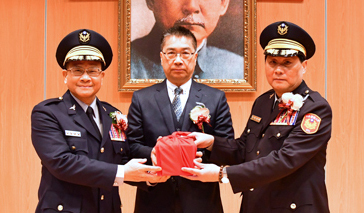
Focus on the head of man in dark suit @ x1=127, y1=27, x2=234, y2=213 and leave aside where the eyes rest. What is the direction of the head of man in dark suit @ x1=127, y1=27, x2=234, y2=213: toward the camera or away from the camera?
toward the camera

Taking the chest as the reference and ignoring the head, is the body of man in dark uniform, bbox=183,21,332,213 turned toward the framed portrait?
no

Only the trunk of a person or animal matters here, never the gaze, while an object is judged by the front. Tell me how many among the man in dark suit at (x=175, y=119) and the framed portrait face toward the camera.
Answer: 2

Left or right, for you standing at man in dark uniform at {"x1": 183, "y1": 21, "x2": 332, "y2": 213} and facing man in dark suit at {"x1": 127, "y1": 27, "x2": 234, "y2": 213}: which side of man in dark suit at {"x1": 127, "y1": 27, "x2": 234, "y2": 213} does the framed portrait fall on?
right

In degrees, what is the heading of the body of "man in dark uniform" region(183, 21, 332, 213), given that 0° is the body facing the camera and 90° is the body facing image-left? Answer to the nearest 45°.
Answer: approximately 45°

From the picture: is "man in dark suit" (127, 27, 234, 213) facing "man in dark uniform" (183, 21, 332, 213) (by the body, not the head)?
no

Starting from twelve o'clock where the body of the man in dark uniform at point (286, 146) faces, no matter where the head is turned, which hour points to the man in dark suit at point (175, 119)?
the man in dark suit at point (175, 119) is roughly at 2 o'clock from the man in dark uniform at point (286, 146).

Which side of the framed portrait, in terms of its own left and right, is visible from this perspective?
front

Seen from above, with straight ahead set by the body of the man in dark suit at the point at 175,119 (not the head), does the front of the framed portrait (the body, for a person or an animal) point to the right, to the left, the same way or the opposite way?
the same way

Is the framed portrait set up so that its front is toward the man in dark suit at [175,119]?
yes

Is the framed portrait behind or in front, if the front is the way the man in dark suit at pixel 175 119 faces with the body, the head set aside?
behind

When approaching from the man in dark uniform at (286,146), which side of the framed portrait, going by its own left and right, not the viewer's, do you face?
front
